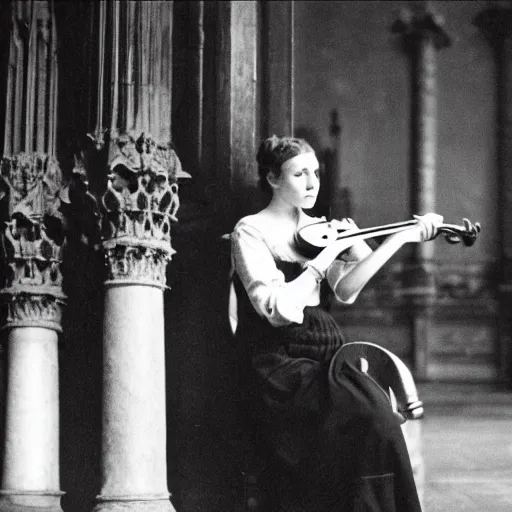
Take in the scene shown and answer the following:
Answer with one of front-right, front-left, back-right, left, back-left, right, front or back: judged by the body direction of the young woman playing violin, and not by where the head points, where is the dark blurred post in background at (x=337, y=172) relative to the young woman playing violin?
back-left

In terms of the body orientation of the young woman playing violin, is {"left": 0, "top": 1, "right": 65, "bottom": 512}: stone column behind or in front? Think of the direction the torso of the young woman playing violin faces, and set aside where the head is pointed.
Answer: behind

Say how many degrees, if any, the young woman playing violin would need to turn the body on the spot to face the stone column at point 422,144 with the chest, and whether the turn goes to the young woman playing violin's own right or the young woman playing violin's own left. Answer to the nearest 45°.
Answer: approximately 135° to the young woman playing violin's own left

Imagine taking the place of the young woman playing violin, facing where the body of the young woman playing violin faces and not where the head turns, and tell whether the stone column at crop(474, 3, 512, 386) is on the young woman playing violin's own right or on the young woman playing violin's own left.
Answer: on the young woman playing violin's own left
